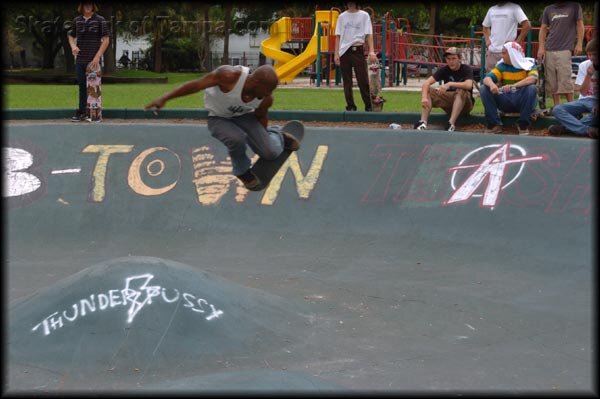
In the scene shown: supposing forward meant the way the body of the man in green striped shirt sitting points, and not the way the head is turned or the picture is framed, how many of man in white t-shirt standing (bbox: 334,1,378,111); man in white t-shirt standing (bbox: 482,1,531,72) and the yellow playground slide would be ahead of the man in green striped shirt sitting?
0

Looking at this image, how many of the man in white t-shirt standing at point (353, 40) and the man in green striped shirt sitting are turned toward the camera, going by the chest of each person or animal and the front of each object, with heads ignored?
2

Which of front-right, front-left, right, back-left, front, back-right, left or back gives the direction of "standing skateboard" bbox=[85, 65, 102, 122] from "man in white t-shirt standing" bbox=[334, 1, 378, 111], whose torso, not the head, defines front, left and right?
right

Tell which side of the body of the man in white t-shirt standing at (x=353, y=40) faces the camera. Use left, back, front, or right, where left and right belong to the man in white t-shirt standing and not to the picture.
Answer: front

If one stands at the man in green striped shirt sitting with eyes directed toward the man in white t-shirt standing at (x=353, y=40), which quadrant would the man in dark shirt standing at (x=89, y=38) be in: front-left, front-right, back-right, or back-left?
front-left

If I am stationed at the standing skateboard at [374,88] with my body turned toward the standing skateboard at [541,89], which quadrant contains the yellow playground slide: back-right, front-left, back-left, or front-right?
back-left

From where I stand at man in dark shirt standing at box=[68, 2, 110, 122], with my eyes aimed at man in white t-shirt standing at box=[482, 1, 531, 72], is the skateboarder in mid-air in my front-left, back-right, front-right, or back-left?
front-right

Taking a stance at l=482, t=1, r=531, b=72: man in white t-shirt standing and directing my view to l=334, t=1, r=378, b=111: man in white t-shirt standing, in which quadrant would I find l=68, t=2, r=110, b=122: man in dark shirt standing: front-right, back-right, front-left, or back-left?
front-left

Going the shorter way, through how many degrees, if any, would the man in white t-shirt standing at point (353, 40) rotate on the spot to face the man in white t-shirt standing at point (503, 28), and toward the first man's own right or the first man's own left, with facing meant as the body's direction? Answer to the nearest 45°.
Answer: approximately 45° to the first man's own left

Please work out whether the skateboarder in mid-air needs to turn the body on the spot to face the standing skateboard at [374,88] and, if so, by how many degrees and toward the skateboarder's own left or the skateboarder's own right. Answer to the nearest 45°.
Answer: approximately 135° to the skateboarder's own left

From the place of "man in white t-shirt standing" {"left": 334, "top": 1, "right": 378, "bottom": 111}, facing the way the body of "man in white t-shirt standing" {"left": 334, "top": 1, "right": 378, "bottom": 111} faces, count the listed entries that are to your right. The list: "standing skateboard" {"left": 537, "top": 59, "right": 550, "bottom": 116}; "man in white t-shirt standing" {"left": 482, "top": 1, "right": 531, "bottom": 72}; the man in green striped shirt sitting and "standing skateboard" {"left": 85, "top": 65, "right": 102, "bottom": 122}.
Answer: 1

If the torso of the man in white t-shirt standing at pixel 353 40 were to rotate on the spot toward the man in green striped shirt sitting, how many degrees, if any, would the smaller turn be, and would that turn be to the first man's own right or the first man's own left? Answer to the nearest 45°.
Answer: approximately 45° to the first man's own left

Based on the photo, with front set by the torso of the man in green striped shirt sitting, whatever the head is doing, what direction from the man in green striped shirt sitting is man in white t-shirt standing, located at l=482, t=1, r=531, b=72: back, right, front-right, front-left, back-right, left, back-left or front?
back

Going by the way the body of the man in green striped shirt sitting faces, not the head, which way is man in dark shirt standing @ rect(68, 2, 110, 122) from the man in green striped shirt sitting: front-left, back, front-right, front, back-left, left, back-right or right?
right

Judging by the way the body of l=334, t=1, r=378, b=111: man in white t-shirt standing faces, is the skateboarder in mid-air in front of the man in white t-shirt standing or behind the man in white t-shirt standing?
in front
